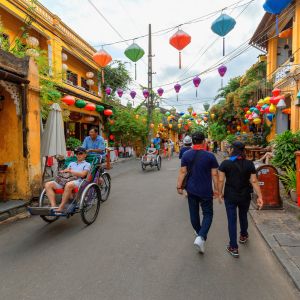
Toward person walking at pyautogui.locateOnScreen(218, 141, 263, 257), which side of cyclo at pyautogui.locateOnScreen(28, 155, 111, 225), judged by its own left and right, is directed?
left

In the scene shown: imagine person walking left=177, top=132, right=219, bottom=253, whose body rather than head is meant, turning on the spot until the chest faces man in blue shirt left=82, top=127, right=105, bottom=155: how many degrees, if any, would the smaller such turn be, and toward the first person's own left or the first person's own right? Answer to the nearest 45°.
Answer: approximately 45° to the first person's own left

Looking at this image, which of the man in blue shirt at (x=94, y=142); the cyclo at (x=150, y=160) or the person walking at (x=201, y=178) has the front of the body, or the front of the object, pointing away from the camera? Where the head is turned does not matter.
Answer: the person walking

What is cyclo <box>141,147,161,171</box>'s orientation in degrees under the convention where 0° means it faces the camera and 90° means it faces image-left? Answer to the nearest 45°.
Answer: approximately 0°

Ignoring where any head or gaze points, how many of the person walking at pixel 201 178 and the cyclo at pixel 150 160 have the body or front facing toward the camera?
1

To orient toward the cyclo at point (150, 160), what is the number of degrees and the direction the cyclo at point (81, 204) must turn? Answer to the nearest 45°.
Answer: approximately 180°

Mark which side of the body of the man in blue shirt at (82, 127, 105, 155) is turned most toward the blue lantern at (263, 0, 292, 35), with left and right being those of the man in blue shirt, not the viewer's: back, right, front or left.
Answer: left

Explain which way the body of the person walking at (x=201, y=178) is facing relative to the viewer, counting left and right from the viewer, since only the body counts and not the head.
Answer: facing away from the viewer
